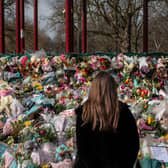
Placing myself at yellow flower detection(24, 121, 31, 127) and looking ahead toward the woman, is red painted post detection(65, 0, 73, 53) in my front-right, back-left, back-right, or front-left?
back-left

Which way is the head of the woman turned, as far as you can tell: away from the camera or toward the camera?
away from the camera

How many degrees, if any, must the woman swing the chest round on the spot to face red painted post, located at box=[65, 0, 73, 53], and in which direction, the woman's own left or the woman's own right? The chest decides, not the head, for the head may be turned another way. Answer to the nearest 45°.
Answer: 0° — they already face it

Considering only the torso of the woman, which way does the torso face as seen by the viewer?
away from the camera
